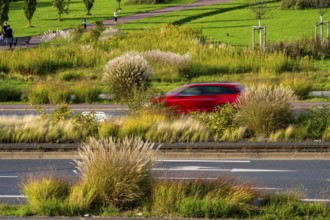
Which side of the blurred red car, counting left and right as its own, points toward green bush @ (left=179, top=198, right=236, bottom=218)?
left

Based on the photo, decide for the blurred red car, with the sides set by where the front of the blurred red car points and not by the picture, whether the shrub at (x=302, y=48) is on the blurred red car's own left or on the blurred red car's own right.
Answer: on the blurred red car's own right

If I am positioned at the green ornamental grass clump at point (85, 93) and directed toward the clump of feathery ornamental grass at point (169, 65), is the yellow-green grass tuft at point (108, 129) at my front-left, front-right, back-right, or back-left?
back-right

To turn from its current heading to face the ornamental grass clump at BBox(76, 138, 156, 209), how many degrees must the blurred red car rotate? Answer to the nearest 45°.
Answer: approximately 90° to its left

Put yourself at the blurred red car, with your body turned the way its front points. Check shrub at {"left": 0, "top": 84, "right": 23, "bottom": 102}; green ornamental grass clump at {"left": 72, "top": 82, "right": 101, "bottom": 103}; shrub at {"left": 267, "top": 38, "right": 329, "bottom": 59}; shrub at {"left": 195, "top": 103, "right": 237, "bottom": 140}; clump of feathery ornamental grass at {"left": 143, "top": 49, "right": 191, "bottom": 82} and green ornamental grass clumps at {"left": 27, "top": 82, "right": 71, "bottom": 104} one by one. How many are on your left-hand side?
1

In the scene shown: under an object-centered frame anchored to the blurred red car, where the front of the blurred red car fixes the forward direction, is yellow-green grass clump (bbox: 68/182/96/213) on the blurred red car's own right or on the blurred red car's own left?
on the blurred red car's own left

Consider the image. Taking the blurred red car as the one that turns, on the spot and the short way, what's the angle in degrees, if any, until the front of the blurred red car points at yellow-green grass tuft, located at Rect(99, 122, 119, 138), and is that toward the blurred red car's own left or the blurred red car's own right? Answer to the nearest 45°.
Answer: approximately 45° to the blurred red car's own left

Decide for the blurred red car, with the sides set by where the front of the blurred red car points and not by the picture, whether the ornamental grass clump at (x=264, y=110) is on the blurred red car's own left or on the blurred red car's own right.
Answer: on the blurred red car's own left

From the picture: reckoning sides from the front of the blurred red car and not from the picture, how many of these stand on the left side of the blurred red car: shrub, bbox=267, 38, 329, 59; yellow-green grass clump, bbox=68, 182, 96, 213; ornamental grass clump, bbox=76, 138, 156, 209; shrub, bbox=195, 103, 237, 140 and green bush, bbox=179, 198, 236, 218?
4

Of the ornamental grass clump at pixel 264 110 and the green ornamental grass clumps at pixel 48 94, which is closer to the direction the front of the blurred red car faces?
the green ornamental grass clumps

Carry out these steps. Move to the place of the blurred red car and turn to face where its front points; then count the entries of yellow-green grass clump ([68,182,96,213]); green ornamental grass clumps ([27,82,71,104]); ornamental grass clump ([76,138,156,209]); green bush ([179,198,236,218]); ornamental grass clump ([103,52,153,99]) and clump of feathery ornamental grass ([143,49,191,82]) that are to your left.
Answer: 3

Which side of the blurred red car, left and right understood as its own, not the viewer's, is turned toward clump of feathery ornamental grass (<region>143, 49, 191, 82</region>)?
right

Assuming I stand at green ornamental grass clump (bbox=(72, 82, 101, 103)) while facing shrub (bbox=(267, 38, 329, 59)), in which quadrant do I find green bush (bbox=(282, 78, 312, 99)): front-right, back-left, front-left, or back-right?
front-right

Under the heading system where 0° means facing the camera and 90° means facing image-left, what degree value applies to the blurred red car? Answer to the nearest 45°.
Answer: approximately 90°

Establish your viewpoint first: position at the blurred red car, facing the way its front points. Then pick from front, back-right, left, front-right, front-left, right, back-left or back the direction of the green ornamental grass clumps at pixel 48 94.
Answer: front-right

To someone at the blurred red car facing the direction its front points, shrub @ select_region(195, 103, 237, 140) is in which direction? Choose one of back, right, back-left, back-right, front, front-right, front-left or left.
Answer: left

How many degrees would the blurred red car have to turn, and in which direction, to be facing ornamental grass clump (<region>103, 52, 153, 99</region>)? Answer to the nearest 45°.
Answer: approximately 45° to its right

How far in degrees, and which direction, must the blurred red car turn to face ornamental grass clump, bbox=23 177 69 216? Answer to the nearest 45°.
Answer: approximately 90° to its left
